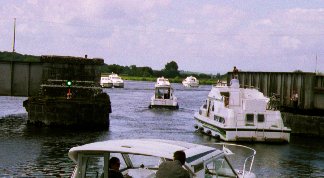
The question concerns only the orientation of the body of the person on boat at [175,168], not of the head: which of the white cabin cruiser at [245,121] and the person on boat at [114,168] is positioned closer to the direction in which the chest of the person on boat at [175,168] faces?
the white cabin cruiser

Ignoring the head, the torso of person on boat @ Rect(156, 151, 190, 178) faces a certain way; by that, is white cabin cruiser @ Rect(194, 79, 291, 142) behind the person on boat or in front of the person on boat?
in front

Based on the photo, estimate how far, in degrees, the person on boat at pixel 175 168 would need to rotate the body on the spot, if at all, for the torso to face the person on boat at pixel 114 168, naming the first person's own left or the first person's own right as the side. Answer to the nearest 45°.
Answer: approximately 90° to the first person's own left

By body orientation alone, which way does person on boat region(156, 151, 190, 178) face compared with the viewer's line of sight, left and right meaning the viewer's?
facing away from the viewer and to the right of the viewer
